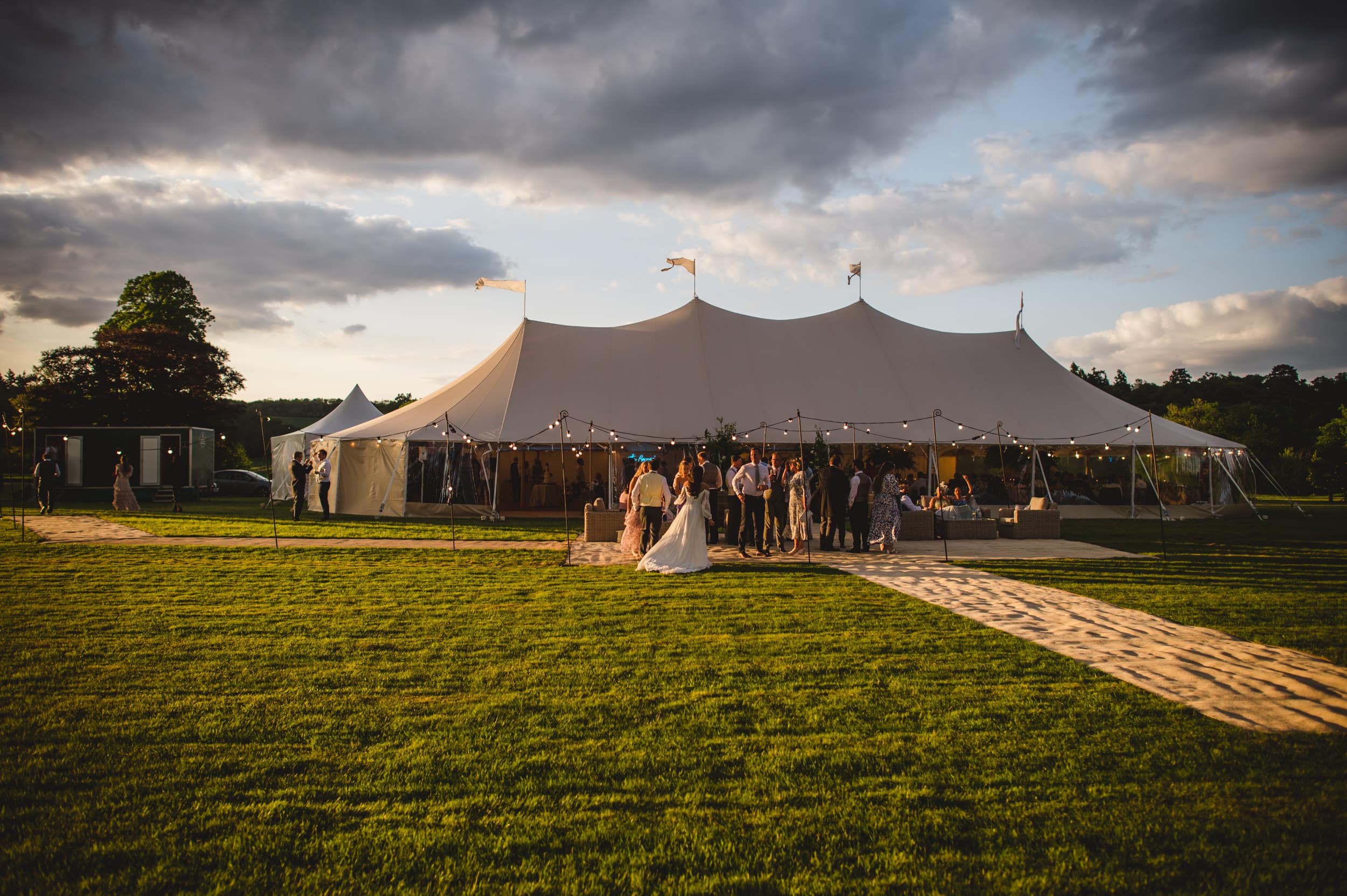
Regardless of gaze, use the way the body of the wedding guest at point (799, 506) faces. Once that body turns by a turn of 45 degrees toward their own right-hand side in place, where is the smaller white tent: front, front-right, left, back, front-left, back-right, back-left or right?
front-right

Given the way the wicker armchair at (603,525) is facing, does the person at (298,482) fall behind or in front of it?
behind

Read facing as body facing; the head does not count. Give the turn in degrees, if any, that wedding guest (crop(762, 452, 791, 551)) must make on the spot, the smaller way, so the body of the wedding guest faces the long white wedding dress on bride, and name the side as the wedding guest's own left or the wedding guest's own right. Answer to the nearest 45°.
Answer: approximately 45° to the wedding guest's own right

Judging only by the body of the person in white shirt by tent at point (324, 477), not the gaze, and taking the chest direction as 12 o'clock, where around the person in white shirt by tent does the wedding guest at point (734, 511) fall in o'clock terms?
The wedding guest is roughly at 8 o'clock from the person in white shirt by tent.

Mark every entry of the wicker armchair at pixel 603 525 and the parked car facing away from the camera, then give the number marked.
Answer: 0
